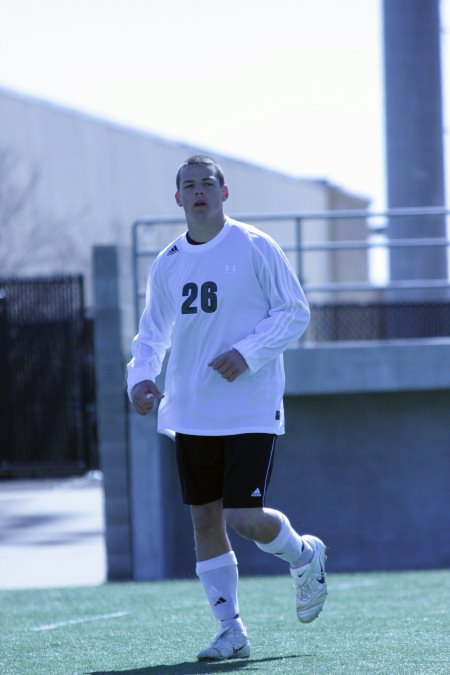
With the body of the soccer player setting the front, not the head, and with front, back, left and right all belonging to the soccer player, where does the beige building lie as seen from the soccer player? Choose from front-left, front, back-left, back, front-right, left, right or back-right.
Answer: back-right

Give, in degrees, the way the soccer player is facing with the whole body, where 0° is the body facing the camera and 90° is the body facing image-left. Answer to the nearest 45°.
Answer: approximately 45°
